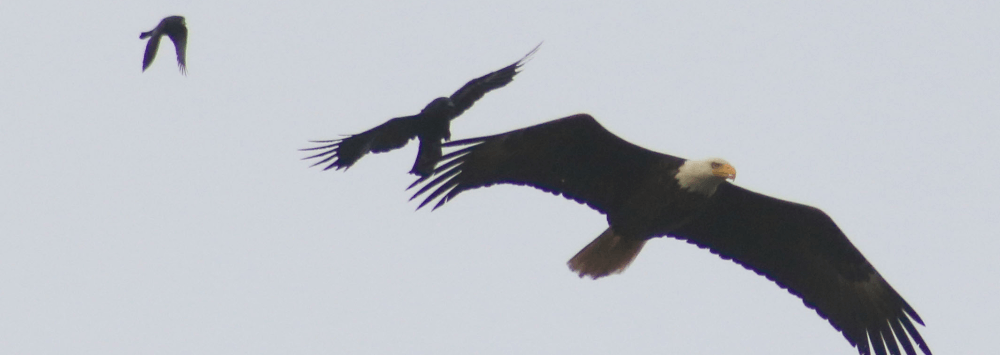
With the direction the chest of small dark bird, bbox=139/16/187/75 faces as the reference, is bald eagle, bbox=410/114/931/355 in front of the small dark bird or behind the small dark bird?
behind

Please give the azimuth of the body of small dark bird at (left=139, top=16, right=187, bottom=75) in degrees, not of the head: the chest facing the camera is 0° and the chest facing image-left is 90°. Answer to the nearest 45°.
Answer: approximately 90°

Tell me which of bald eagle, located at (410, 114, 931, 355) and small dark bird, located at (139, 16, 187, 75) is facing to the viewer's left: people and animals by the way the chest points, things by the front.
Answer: the small dark bird
